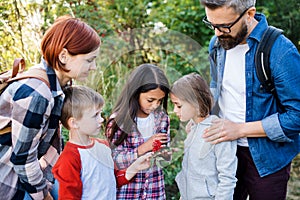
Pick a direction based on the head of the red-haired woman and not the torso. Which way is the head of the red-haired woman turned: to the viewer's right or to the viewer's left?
to the viewer's right

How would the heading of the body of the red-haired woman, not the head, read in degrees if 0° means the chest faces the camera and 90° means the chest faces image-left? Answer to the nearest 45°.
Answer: approximately 270°

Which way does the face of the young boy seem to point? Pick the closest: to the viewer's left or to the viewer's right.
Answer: to the viewer's right
